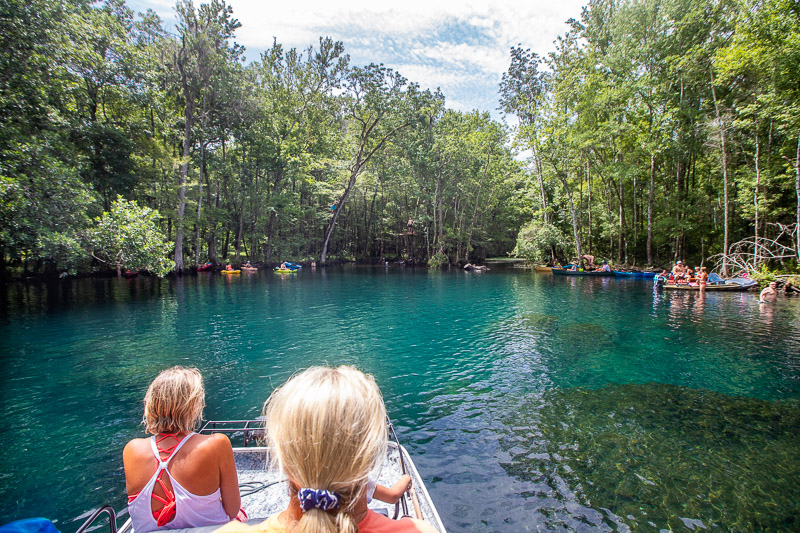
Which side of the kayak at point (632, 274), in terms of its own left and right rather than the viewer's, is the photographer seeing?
left

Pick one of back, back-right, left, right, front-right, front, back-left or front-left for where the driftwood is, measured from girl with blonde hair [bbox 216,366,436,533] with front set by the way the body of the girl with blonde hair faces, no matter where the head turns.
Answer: front-right

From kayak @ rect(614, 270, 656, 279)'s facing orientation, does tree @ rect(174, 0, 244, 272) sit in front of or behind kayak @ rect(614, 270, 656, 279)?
in front

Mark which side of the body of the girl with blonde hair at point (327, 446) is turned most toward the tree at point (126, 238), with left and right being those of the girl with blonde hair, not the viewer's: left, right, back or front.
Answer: front

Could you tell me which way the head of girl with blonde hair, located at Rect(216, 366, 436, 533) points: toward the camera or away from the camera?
away from the camera

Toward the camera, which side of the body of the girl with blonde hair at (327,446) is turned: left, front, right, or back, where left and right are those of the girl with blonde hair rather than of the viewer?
back

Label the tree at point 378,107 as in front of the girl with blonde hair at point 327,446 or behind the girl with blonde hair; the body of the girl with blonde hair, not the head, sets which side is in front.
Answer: in front

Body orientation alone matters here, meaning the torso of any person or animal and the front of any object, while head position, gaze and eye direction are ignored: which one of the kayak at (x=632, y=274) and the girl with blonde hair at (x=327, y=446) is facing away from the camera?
the girl with blonde hair

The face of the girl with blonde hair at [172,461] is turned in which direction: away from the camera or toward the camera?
away from the camera
